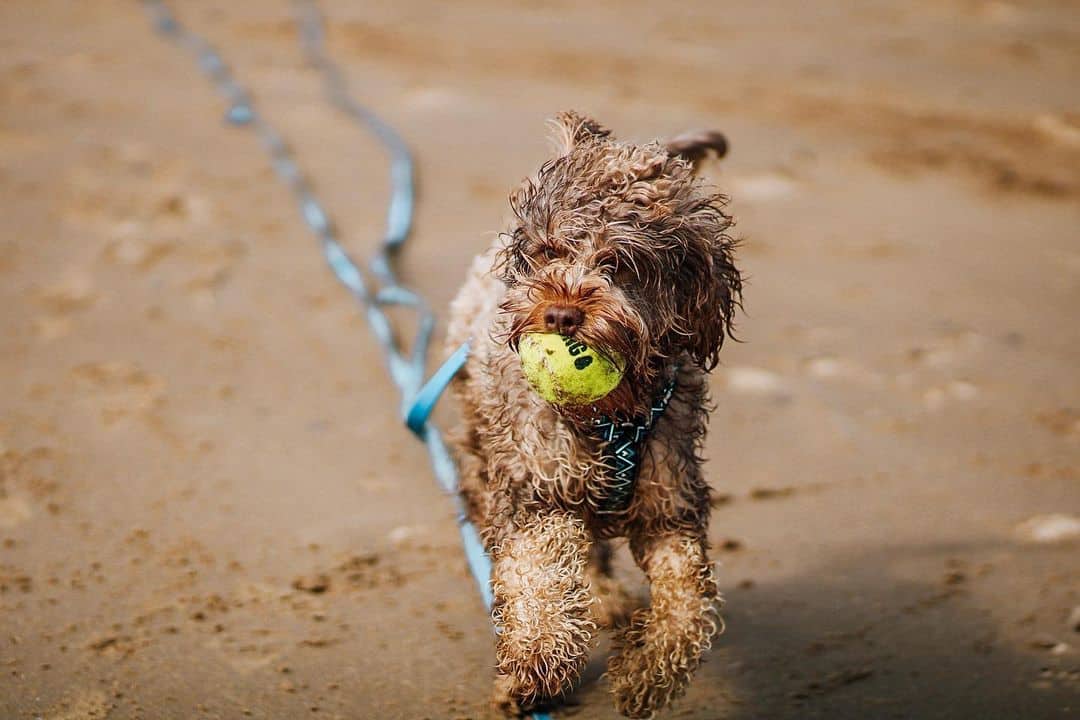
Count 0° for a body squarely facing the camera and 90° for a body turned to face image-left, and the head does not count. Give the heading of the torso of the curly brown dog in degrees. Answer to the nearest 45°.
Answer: approximately 0°
